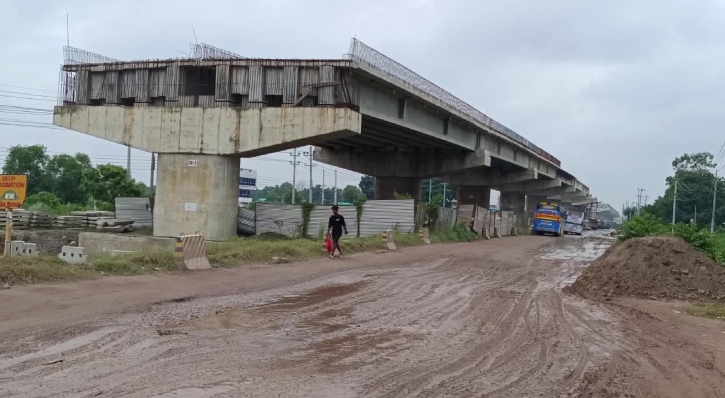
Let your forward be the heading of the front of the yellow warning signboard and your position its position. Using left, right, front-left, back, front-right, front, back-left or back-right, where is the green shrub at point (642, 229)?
left

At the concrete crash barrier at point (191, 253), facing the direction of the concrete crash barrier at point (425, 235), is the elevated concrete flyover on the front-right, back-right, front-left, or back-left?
front-left

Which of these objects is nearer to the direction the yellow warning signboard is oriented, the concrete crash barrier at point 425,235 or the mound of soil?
the mound of soil

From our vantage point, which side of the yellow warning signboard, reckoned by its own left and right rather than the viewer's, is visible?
front

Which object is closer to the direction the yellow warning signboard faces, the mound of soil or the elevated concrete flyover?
the mound of soil

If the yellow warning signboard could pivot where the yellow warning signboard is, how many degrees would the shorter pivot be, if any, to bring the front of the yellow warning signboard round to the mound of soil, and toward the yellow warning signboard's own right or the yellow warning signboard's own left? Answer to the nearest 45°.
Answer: approximately 45° to the yellow warning signboard's own left

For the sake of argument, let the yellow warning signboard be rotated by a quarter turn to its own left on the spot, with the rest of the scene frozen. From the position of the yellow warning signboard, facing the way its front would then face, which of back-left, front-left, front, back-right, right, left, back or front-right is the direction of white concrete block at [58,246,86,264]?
front-right

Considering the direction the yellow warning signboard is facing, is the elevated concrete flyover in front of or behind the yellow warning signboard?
behind

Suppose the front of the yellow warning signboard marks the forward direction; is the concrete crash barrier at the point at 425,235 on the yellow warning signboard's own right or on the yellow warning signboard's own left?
on the yellow warning signboard's own left

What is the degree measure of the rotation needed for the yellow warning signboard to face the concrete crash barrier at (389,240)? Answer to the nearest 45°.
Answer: approximately 90° to its left
